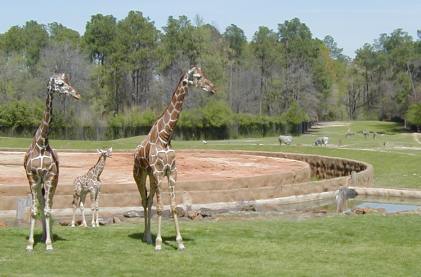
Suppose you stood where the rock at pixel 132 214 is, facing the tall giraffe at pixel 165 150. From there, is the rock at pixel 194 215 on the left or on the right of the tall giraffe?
left

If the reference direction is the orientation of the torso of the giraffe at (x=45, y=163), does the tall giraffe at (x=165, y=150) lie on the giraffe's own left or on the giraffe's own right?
on the giraffe's own left

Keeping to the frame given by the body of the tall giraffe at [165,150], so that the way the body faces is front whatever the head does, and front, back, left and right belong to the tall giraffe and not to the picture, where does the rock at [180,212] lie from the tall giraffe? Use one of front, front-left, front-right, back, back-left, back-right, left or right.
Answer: back-left

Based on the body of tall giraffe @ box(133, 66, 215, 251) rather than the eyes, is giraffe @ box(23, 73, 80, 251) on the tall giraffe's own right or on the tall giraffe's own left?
on the tall giraffe's own right

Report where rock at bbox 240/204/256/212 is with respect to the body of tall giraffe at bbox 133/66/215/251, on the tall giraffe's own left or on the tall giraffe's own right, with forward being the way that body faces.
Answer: on the tall giraffe's own left

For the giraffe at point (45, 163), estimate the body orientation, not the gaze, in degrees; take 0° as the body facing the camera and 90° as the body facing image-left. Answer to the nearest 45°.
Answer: approximately 0°

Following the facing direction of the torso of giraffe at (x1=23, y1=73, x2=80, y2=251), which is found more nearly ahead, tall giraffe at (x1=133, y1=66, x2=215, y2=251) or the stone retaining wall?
the tall giraffe

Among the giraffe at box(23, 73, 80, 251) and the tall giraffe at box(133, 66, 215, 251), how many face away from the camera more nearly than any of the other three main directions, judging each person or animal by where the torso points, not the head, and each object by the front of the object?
0

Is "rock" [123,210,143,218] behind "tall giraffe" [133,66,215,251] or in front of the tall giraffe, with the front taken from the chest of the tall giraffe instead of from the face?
behind
